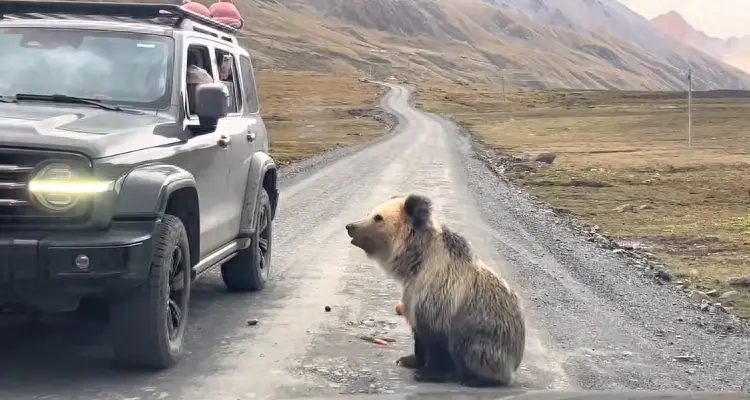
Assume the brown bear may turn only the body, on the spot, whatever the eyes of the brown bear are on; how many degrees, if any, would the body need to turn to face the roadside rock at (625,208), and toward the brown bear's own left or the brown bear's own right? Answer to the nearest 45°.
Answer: approximately 90° to the brown bear's own right

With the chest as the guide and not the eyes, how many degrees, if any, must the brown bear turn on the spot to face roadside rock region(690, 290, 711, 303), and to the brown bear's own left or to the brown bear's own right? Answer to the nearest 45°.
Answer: approximately 135° to the brown bear's own right

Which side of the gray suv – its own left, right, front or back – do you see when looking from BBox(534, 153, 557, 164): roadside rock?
back

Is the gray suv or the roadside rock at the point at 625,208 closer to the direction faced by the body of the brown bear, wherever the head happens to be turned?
the gray suv

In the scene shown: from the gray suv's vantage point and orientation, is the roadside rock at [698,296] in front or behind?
behind

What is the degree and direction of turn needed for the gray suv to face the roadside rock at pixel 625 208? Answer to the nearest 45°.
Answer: approximately 180°

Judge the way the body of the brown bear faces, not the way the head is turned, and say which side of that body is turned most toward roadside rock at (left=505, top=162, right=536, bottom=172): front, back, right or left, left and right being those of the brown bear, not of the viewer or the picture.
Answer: right

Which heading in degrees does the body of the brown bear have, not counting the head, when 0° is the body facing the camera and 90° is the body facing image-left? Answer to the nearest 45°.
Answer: approximately 90°

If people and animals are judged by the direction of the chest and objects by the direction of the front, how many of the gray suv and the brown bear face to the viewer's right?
0

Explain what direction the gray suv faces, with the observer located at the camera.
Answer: facing the viewer and to the left of the viewer
